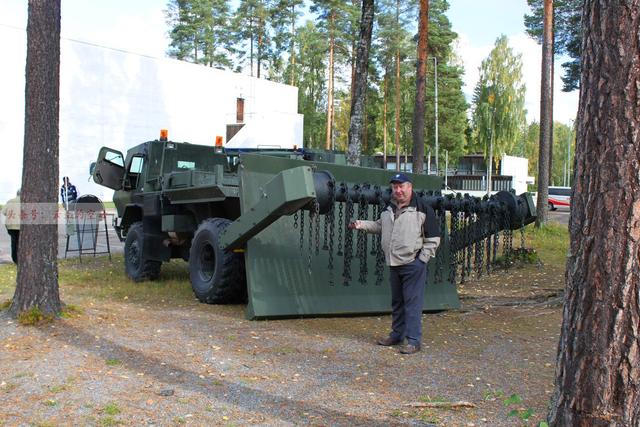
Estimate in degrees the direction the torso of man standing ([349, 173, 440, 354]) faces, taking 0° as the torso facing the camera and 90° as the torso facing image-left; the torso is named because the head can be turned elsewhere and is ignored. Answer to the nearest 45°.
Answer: approximately 45°

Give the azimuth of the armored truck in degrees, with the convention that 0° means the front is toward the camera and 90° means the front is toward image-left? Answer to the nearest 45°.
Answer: approximately 135°

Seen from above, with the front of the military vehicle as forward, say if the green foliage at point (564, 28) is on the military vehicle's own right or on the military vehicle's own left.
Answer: on the military vehicle's own right

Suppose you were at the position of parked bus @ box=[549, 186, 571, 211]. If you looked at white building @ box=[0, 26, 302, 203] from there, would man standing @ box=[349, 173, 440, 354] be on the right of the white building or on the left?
left

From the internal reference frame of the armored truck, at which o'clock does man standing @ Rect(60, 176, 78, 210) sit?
The man standing is roughly at 1 o'clock from the armored truck.

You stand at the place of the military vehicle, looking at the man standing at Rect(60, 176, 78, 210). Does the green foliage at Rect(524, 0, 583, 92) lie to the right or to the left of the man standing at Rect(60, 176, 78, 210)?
right
